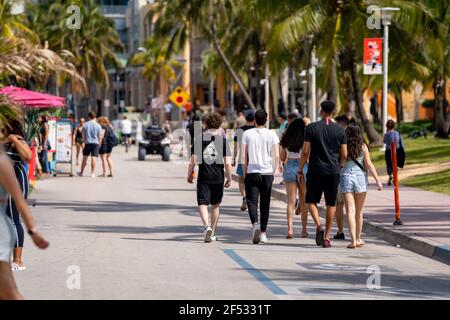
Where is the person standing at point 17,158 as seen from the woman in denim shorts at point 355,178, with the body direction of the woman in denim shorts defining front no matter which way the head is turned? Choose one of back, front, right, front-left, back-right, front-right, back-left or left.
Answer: back-left

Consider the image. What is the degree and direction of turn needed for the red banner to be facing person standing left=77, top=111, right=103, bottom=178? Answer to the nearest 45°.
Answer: approximately 45° to its right

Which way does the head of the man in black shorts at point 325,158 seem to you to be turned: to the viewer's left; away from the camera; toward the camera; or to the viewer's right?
away from the camera

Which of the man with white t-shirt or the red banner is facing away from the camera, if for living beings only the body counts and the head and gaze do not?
the man with white t-shirt

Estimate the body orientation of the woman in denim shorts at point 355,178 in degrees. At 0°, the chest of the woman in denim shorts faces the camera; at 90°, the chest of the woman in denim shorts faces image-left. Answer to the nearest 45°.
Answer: approximately 180°

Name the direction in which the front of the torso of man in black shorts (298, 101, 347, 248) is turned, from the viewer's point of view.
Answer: away from the camera

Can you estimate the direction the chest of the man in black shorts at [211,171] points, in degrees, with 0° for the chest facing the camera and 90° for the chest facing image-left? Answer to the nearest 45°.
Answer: approximately 180°

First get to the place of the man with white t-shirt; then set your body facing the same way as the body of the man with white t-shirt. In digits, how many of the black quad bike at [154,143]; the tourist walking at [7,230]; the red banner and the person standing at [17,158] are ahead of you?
2
